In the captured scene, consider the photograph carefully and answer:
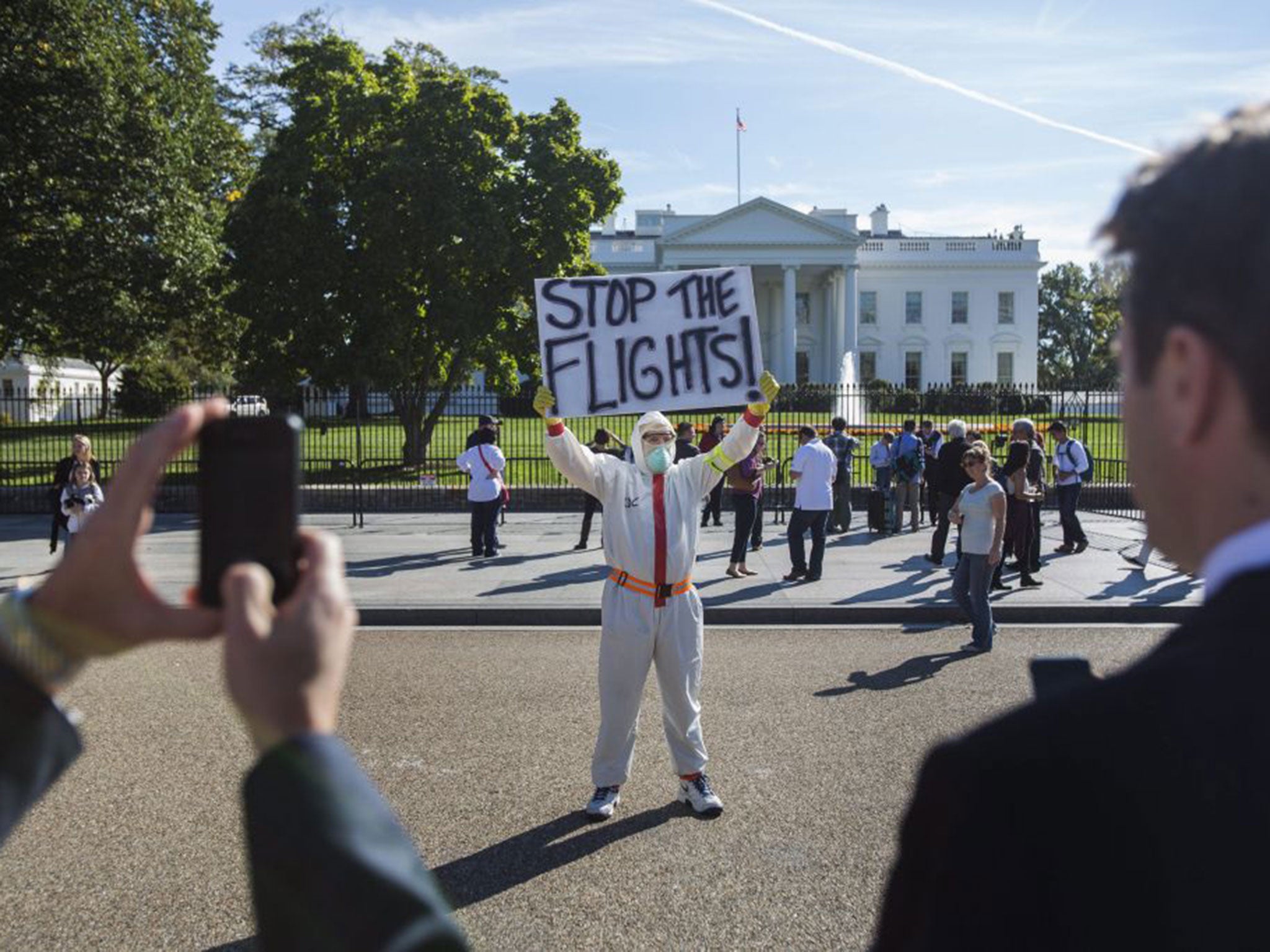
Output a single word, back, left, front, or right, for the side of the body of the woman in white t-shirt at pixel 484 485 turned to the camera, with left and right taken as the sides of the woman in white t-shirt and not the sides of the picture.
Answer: back

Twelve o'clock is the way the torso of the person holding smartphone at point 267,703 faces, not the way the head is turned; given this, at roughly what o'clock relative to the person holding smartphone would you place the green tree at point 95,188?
The green tree is roughly at 12 o'clock from the person holding smartphone.

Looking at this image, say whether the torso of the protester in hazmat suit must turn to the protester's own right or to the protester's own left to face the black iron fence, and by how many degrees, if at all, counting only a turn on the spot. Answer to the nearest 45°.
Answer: approximately 180°

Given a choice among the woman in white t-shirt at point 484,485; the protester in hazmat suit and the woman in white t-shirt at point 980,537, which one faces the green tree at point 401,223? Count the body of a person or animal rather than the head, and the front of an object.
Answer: the woman in white t-shirt at point 484,485

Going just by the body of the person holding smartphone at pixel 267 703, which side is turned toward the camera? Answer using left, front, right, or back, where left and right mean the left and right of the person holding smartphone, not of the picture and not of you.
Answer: back

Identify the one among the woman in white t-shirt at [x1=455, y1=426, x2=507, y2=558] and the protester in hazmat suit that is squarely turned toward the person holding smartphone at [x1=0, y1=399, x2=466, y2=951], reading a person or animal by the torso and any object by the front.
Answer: the protester in hazmat suit

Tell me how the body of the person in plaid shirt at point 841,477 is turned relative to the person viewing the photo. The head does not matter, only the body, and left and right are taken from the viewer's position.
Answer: facing away from the viewer

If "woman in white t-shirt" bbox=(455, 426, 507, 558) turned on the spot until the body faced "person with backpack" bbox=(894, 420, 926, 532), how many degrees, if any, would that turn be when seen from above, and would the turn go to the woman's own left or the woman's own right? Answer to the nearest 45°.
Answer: approximately 90° to the woman's own right
